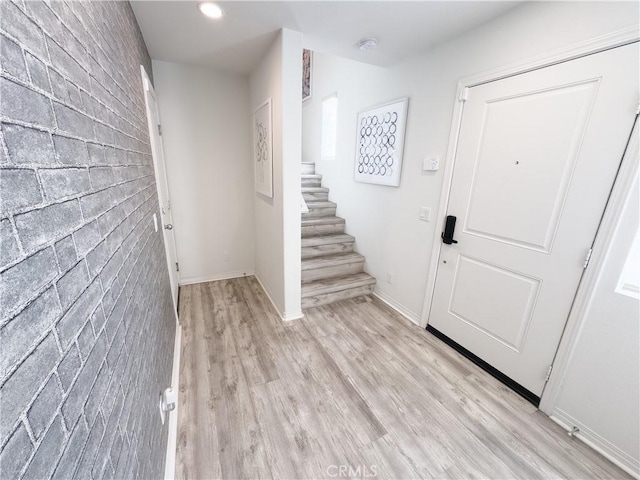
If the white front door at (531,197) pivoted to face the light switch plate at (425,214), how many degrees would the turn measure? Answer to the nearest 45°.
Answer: approximately 45° to its right

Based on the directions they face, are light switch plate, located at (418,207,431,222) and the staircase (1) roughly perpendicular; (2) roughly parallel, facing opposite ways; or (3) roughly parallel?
roughly perpendicular

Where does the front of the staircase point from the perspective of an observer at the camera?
facing the viewer and to the right of the viewer

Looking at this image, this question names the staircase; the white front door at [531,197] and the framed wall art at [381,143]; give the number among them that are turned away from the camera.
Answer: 0

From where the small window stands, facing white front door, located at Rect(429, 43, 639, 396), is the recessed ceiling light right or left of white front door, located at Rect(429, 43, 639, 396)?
right

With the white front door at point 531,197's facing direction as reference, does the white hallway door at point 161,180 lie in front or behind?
in front

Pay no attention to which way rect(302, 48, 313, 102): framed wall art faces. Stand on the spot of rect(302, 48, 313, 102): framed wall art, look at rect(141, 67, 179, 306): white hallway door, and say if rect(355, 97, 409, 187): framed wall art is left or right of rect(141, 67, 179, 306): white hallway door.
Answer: left

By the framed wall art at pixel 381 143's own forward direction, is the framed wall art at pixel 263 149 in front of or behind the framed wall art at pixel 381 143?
in front

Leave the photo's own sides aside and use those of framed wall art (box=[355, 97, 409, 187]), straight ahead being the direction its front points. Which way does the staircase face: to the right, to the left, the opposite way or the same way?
to the left

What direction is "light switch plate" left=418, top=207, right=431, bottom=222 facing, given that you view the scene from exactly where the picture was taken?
facing the viewer and to the left of the viewer

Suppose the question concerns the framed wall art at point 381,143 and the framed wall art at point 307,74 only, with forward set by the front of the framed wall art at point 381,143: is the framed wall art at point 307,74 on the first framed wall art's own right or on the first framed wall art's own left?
on the first framed wall art's own right

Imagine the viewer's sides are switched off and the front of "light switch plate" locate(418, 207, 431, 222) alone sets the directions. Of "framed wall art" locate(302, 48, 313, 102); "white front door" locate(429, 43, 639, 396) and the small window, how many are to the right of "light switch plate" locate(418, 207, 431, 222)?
2

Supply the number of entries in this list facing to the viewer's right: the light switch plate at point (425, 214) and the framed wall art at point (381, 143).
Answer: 0

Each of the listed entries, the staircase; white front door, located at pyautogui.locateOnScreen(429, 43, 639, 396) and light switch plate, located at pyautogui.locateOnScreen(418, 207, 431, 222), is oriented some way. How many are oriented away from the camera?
0
